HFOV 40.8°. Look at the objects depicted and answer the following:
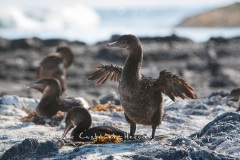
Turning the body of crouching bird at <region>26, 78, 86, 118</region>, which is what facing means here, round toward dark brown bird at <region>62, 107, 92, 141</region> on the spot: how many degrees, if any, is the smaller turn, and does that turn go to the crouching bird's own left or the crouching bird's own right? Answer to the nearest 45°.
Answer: approximately 90° to the crouching bird's own left

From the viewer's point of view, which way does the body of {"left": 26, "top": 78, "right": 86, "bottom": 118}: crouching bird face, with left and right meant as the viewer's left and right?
facing to the left of the viewer

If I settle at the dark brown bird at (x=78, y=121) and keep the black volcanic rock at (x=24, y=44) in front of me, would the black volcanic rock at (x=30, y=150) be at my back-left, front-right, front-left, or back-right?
back-left
